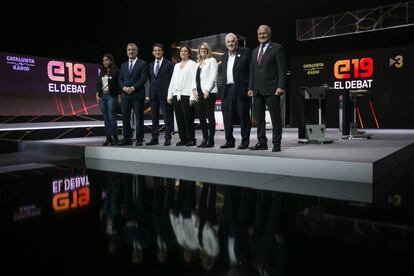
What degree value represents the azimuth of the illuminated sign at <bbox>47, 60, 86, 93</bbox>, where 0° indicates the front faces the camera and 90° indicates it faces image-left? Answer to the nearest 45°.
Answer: approximately 0°

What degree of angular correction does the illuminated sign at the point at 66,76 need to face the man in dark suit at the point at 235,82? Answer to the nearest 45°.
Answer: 0° — it already faces them

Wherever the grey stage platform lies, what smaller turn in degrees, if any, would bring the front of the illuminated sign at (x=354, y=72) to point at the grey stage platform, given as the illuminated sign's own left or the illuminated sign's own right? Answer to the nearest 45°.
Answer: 0° — it already faces it

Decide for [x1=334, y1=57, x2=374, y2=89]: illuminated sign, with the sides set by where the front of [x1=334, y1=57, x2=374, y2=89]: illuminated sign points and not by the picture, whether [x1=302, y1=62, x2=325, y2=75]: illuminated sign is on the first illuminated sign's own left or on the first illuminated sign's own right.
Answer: on the first illuminated sign's own right

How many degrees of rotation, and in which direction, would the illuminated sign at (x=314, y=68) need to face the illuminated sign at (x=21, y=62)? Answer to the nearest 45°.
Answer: approximately 45° to its right

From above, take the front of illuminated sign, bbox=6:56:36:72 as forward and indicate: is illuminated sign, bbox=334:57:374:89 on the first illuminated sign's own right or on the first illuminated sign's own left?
on the first illuminated sign's own left

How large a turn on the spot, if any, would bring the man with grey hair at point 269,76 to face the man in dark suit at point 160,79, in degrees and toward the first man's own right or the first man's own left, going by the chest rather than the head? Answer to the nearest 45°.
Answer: approximately 90° to the first man's own right
